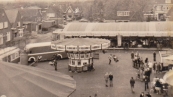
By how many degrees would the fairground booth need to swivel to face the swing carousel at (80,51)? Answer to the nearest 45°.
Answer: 0° — it already faces it

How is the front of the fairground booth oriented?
toward the camera
